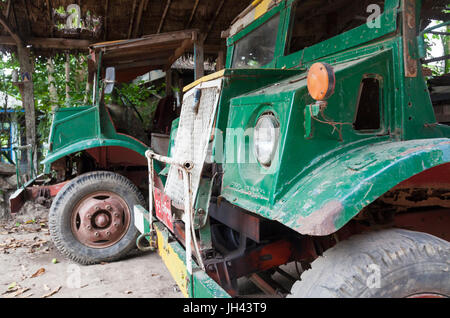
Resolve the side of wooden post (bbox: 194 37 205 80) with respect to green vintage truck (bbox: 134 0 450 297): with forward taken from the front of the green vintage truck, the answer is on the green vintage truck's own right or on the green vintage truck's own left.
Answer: on the green vintage truck's own right

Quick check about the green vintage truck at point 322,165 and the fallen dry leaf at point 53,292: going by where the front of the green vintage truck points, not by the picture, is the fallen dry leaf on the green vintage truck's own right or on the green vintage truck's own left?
on the green vintage truck's own right

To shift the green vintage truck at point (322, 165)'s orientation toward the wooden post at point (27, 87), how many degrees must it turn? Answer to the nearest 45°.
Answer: approximately 90° to its right

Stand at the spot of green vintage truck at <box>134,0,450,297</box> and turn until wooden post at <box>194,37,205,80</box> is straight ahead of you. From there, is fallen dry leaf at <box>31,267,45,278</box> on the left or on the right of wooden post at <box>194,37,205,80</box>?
left

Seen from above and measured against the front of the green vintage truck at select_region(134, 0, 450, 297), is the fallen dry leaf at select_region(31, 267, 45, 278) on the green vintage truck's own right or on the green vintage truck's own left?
on the green vintage truck's own right

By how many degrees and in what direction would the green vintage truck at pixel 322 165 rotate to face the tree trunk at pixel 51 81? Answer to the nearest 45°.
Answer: approximately 90° to its right
